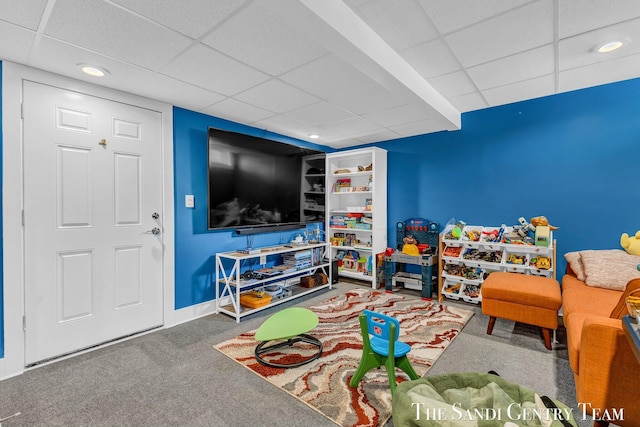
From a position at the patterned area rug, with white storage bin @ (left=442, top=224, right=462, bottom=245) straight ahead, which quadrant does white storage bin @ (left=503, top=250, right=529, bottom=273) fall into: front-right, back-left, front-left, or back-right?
front-right

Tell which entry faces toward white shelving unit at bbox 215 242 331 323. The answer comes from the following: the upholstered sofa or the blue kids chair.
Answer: the upholstered sofa

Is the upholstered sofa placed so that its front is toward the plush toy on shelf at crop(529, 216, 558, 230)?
no

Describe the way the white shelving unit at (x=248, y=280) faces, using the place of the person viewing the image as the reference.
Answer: facing the viewer and to the right of the viewer

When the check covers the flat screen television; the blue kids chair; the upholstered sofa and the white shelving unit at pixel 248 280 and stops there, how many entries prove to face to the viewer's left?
1

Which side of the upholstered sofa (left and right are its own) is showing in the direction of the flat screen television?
front

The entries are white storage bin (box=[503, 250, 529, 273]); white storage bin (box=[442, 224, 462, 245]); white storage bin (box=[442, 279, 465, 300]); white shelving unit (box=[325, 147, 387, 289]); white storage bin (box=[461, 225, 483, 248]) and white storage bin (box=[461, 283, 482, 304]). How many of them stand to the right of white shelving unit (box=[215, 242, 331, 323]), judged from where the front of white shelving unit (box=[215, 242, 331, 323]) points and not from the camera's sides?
0

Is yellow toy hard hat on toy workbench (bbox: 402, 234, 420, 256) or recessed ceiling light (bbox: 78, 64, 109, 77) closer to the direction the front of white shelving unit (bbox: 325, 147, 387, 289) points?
the recessed ceiling light

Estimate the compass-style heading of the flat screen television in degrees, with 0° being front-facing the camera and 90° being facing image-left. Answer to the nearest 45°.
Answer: approximately 315°

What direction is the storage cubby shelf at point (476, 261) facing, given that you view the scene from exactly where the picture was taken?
facing the viewer and to the left of the viewer

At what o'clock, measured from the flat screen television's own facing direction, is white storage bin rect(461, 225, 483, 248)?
The white storage bin is roughly at 11 o'clock from the flat screen television.

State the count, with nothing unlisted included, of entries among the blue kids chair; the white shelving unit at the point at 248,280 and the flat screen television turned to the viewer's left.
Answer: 0

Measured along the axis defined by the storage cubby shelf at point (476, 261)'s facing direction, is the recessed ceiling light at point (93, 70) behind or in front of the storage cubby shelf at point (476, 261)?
in front

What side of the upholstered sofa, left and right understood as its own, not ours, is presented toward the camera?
left
